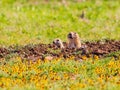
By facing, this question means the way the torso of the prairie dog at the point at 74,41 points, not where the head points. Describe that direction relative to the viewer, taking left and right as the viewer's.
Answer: facing the viewer and to the left of the viewer
